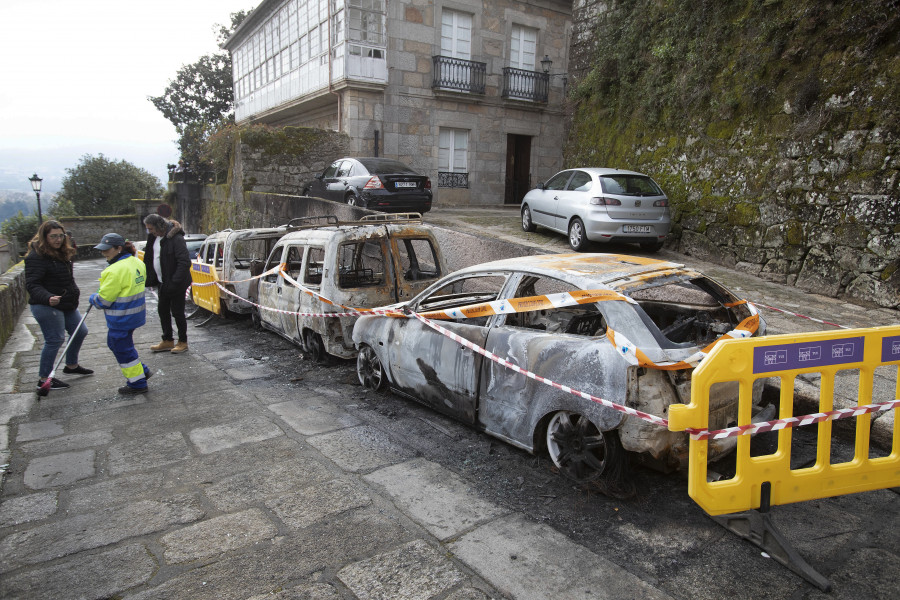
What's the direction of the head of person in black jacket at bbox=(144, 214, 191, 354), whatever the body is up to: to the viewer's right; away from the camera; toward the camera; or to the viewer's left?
to the viewer's left

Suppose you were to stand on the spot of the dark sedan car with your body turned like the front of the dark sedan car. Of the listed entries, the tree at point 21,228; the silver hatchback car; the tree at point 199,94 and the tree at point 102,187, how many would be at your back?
1

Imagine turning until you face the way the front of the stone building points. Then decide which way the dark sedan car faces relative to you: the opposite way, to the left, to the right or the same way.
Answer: the opposite way

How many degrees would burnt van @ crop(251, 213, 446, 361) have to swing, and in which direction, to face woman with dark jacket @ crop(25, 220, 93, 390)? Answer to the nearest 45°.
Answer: approximately 45° to its left

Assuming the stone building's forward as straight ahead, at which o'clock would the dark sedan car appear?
The dark sedan car is roughly at 2 o'clock from the stone building.

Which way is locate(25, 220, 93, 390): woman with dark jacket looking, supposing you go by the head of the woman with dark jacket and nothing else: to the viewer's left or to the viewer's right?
to the viewer's right

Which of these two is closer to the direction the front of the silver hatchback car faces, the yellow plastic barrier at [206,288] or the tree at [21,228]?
the tree

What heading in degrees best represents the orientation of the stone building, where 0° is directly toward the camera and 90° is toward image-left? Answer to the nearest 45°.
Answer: approximately 315°
